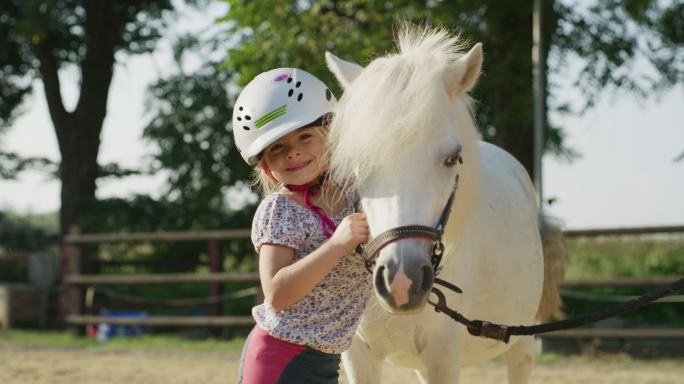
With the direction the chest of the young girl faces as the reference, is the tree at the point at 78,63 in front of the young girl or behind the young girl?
behind

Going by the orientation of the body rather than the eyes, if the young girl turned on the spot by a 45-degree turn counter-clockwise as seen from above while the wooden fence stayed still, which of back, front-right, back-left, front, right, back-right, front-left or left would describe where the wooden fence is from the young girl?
left

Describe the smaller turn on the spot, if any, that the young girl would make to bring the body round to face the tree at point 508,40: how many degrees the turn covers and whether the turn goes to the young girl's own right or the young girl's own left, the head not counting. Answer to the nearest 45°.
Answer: approximately 135° to the young girl's own left

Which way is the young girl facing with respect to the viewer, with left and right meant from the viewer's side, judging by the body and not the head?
facing the viewer and to the right of the viewer
